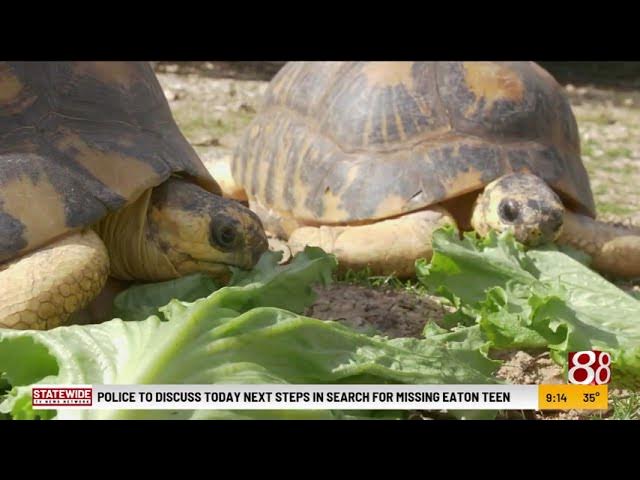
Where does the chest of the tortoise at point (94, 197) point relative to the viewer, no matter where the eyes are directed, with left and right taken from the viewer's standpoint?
facing to the right of the viewer

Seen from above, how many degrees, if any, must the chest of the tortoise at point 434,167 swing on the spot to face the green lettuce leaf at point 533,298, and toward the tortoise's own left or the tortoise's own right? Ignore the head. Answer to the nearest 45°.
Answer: approximately 45° to the tortoise's own right

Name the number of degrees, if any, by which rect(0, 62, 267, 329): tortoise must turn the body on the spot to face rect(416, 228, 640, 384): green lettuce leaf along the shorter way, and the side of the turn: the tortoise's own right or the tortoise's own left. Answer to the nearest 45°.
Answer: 0° — it already faces it

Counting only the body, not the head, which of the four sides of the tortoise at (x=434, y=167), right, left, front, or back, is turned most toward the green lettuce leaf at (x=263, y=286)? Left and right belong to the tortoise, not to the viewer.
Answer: right

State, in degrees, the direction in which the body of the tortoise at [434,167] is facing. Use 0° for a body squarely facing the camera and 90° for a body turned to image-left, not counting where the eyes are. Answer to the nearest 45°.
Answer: approximately 315°
